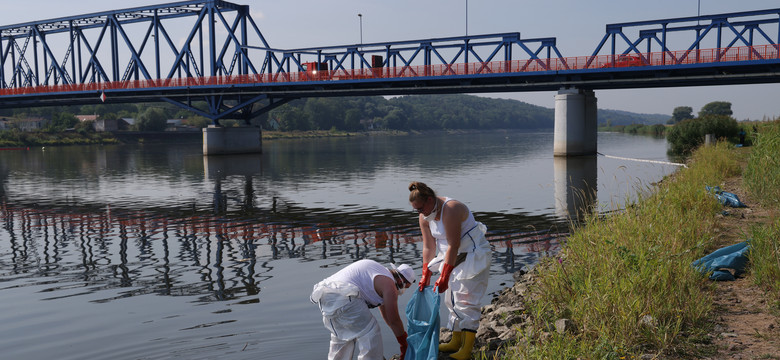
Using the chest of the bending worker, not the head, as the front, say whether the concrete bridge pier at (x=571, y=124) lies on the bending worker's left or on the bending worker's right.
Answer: on the bending worker's left

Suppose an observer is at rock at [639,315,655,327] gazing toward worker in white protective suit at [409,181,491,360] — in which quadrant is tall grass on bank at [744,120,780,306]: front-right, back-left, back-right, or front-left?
back-right

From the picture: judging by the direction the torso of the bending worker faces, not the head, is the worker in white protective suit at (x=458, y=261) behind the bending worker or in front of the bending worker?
in front

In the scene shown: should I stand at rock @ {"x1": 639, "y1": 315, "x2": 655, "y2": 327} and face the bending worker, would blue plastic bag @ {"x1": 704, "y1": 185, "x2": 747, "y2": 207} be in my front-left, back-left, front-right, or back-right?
back-right

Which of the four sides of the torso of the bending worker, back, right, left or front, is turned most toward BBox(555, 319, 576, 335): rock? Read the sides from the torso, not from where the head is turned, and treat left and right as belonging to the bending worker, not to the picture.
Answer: front

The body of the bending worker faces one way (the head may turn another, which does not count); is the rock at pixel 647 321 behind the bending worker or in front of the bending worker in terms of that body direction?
in front

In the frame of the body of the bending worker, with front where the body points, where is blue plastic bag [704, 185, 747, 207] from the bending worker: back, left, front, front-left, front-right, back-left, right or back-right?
front-left

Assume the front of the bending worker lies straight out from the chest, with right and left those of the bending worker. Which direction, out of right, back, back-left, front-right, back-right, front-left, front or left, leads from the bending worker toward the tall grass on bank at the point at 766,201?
front-left

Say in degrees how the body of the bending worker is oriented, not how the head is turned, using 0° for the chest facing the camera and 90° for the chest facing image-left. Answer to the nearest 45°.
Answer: approximately 270°

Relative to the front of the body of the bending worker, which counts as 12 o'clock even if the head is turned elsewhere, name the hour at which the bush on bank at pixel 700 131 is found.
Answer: The bush on bank is roughly at 10 o'clock from the bending worker.
